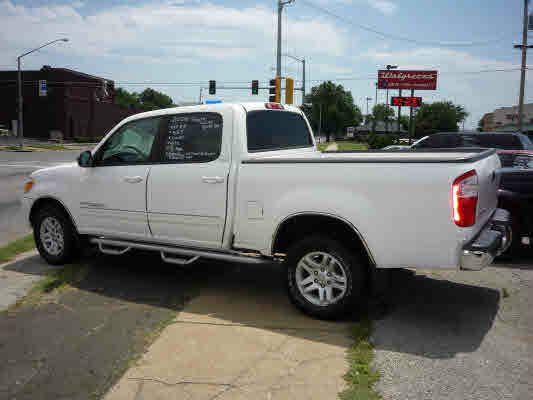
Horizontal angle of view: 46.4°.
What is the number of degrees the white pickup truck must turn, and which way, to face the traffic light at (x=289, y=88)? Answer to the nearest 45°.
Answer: approximately 45° to its right

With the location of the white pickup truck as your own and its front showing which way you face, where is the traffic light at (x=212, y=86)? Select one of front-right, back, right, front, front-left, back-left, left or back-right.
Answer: front-right

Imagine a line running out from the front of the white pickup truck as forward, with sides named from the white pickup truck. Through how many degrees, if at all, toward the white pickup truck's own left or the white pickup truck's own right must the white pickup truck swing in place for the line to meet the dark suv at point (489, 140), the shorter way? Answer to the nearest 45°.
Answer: approximately 90° to the white pickup truck's own right

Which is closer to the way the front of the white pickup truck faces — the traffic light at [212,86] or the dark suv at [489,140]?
the traffic light

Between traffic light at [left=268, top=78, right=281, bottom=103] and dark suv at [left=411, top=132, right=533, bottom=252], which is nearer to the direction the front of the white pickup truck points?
the traffic light

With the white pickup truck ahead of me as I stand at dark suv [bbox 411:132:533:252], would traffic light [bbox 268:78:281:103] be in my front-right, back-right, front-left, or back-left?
back-right

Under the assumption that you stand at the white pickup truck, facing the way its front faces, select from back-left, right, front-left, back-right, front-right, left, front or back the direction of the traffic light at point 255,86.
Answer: front-right

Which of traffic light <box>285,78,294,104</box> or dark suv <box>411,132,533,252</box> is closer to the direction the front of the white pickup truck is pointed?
the traffic light

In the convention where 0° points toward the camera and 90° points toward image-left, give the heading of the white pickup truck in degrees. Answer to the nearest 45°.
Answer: approximately 135°
